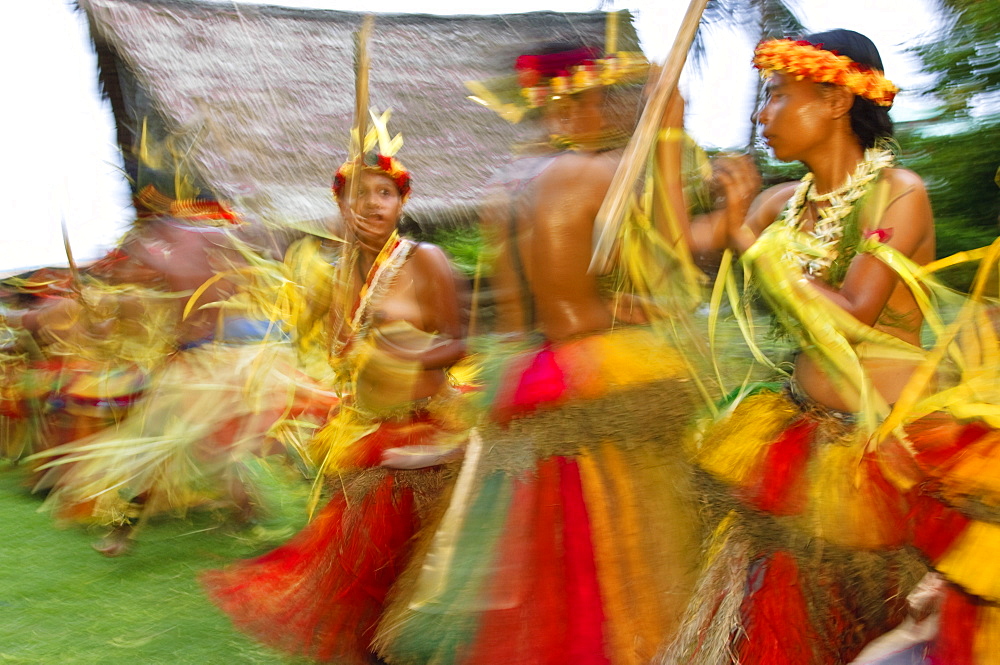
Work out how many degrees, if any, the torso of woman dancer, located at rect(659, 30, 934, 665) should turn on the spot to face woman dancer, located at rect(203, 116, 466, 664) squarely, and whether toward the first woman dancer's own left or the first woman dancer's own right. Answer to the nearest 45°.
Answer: approximately 45° to the first woman dancer's own right

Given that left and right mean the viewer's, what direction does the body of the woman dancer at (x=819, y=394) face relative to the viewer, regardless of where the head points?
facing the viewer and to the left of the viewer

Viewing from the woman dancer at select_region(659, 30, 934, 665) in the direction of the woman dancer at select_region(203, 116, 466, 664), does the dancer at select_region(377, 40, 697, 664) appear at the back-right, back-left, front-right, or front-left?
front-left

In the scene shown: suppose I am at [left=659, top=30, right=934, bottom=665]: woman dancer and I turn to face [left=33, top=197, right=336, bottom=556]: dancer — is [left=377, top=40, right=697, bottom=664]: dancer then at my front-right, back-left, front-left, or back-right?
front-left

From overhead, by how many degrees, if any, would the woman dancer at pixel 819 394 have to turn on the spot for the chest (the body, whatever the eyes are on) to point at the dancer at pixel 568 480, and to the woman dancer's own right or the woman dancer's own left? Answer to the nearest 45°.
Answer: approximately 45° to the woman dancer's own right

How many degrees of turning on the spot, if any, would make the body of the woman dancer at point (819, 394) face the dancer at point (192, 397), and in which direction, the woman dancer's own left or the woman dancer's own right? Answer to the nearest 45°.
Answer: approximately 45° to the woman dancer's own right
